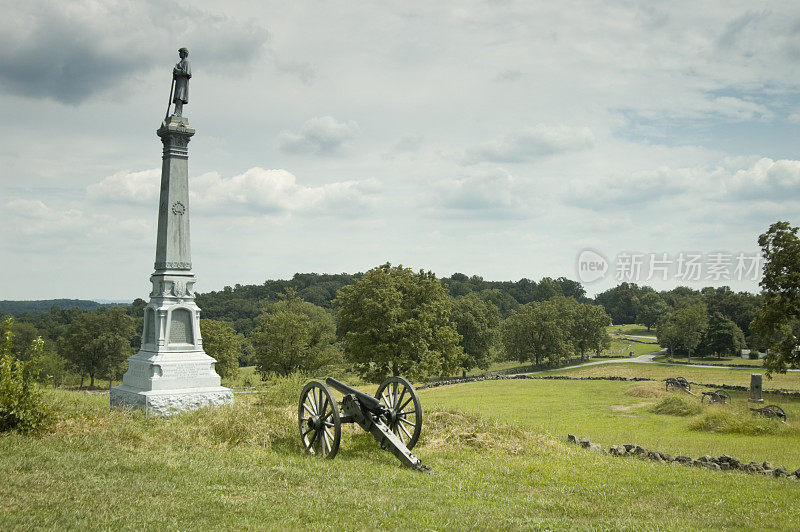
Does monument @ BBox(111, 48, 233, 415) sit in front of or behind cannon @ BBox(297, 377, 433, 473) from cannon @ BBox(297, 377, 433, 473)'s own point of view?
in front

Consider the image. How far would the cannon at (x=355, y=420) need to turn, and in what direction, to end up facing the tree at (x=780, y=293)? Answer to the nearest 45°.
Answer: approximately 90° to its right

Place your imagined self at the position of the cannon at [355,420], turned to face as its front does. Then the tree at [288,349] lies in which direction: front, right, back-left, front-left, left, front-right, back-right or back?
front-right

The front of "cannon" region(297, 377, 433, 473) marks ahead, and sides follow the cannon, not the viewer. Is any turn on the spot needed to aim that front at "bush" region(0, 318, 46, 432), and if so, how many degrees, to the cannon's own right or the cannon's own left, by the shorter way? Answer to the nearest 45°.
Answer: approximately 45° to the cannon's own left

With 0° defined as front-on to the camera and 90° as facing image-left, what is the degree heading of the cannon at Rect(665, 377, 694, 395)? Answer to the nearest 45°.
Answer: approximately 90°

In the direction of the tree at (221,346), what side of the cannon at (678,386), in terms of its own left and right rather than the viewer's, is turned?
front

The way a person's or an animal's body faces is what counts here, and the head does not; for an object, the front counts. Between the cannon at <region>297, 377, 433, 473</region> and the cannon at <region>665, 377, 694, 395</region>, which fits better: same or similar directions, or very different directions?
same or similar directions

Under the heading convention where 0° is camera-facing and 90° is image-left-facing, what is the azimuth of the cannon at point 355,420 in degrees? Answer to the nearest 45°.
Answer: approximately 135°

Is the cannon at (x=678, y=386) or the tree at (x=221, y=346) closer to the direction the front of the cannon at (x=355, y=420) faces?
the tree

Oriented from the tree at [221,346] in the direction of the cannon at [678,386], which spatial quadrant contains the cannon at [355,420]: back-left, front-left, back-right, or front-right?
front-right

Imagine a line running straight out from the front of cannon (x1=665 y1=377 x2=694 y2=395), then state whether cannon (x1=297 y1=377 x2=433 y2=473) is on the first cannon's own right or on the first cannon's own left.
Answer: on the first cannon's own left

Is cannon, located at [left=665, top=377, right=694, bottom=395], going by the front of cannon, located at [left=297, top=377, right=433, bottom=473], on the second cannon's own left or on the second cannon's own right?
on the second cannon's own right

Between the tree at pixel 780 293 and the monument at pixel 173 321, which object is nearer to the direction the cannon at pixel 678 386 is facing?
the monument

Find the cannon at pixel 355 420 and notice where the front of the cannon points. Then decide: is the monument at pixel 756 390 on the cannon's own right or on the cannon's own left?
on the cannon's own right
